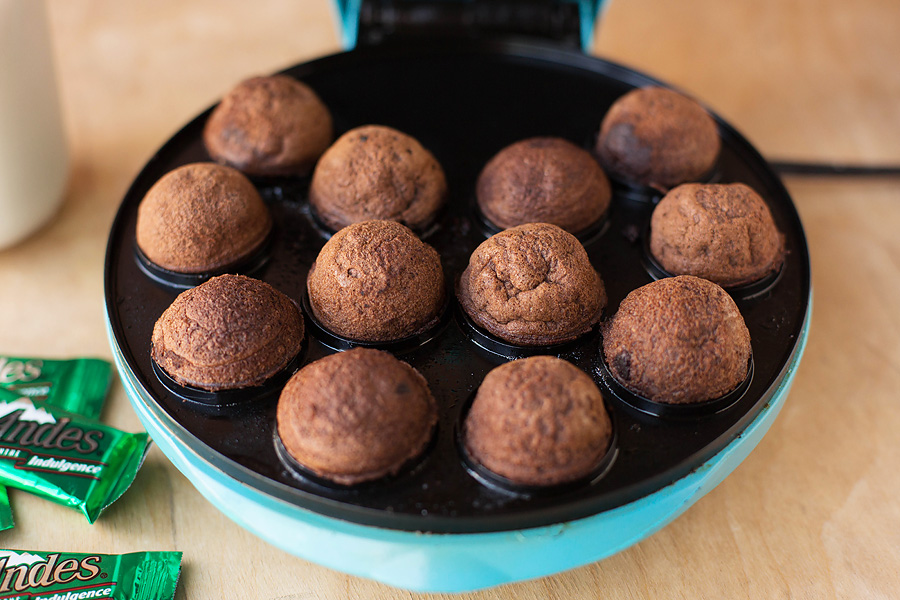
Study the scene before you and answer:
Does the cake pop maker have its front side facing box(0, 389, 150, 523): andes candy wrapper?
no

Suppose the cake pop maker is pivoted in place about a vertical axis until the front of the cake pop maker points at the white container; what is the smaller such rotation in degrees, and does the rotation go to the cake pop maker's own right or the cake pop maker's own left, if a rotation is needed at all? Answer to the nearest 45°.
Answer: approximately 135° to the cake pop maker's own right

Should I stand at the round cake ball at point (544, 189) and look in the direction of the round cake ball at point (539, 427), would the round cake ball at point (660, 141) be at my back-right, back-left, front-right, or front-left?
back-left

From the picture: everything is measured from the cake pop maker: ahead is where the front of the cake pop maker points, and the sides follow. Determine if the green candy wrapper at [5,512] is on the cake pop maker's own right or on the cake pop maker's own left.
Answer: on the cake pop maker's own right

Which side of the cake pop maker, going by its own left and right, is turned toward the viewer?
front

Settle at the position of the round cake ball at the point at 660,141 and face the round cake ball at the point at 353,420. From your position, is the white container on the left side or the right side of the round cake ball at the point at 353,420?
right

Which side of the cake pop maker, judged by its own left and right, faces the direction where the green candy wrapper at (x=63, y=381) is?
right
